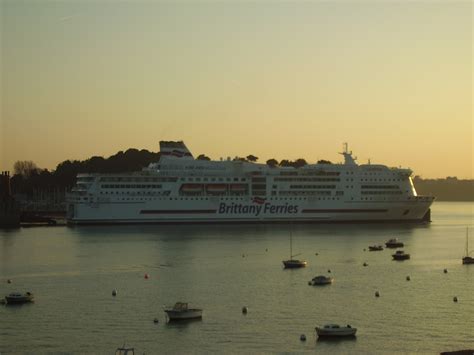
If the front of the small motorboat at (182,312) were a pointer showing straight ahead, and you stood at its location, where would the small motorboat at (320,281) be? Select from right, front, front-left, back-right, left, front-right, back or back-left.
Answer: back-right

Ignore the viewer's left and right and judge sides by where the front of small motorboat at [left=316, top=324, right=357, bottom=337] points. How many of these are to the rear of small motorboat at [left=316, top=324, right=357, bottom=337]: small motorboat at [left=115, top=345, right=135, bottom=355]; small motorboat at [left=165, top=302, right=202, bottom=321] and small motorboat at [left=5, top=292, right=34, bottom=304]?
0

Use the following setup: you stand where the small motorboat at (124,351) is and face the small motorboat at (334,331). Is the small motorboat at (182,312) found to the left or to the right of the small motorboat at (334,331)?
left

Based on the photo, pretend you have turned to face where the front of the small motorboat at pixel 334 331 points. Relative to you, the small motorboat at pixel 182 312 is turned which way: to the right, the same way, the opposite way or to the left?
the same way

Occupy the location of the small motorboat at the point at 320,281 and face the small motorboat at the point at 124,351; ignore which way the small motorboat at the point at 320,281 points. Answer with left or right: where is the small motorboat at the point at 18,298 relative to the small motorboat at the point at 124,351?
right

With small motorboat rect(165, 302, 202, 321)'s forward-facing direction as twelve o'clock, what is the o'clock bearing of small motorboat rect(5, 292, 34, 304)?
small motorboat rect(5, 292, 34, 304) is roughly at 1 o'clock from small motorboat rect(165, 302, 202, 321).

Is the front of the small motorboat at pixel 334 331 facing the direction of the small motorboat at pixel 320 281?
no

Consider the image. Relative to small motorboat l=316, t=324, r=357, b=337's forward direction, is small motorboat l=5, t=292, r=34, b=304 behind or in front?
in front

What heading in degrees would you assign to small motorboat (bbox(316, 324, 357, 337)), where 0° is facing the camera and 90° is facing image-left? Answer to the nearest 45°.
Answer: approximately 90°

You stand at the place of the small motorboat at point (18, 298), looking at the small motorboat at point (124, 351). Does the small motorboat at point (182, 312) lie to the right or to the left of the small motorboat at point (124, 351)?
left

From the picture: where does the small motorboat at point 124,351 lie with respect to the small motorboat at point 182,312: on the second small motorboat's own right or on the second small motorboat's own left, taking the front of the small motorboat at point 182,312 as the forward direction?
on the second small motorboat's own left

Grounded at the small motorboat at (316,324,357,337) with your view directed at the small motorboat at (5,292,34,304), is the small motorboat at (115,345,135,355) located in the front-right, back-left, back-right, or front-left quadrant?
front-left

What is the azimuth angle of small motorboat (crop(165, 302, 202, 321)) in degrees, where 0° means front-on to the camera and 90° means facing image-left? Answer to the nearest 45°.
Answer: approximately 90°
